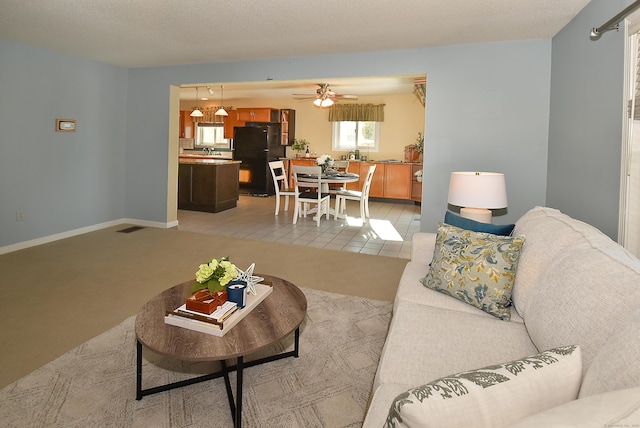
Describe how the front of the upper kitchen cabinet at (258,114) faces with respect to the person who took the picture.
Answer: facing the viewer

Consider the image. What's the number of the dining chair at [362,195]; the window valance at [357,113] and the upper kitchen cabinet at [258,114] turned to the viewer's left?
1

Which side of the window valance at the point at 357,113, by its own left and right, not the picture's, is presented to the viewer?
front

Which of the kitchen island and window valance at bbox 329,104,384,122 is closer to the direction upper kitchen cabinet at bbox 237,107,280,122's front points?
the kitchen island

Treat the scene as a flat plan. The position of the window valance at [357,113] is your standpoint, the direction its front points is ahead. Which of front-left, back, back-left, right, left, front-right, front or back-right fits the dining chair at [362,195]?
front

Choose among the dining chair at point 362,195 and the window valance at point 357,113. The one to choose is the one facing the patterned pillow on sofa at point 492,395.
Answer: the window valance

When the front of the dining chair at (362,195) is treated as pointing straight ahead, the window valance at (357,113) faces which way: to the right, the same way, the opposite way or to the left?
to the left

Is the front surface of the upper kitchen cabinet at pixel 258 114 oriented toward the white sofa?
yes

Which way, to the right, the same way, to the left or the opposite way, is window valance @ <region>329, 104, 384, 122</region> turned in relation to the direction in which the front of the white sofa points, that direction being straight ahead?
to the left

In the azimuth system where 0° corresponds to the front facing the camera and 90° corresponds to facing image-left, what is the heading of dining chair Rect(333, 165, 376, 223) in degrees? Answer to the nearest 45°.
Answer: approximately 90°

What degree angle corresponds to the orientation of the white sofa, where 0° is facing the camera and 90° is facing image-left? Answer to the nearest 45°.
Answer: approximately 90°
